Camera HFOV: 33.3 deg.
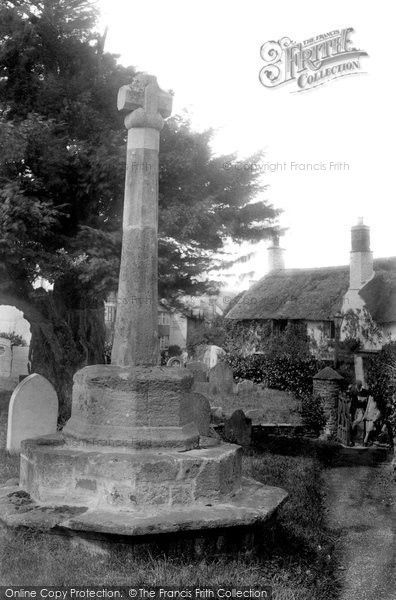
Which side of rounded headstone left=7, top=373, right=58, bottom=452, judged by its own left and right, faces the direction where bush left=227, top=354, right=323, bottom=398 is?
left

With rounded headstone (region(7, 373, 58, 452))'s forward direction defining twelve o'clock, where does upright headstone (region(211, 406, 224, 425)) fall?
The upright headstone is roughly at 9 o'clock from the rounded headstone.

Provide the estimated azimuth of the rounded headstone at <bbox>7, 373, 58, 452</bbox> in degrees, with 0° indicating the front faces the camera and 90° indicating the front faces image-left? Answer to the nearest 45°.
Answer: approximately 315°

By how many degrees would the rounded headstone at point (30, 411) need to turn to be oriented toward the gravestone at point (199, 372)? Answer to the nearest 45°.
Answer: approximately 90° to its left

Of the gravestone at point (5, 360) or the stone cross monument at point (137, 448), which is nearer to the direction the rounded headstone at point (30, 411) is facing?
the stone cross monument

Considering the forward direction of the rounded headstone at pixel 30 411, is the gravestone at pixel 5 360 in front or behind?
behind

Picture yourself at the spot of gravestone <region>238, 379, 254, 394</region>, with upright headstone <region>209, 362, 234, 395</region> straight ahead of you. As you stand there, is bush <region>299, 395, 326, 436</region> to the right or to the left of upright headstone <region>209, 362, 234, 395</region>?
left
